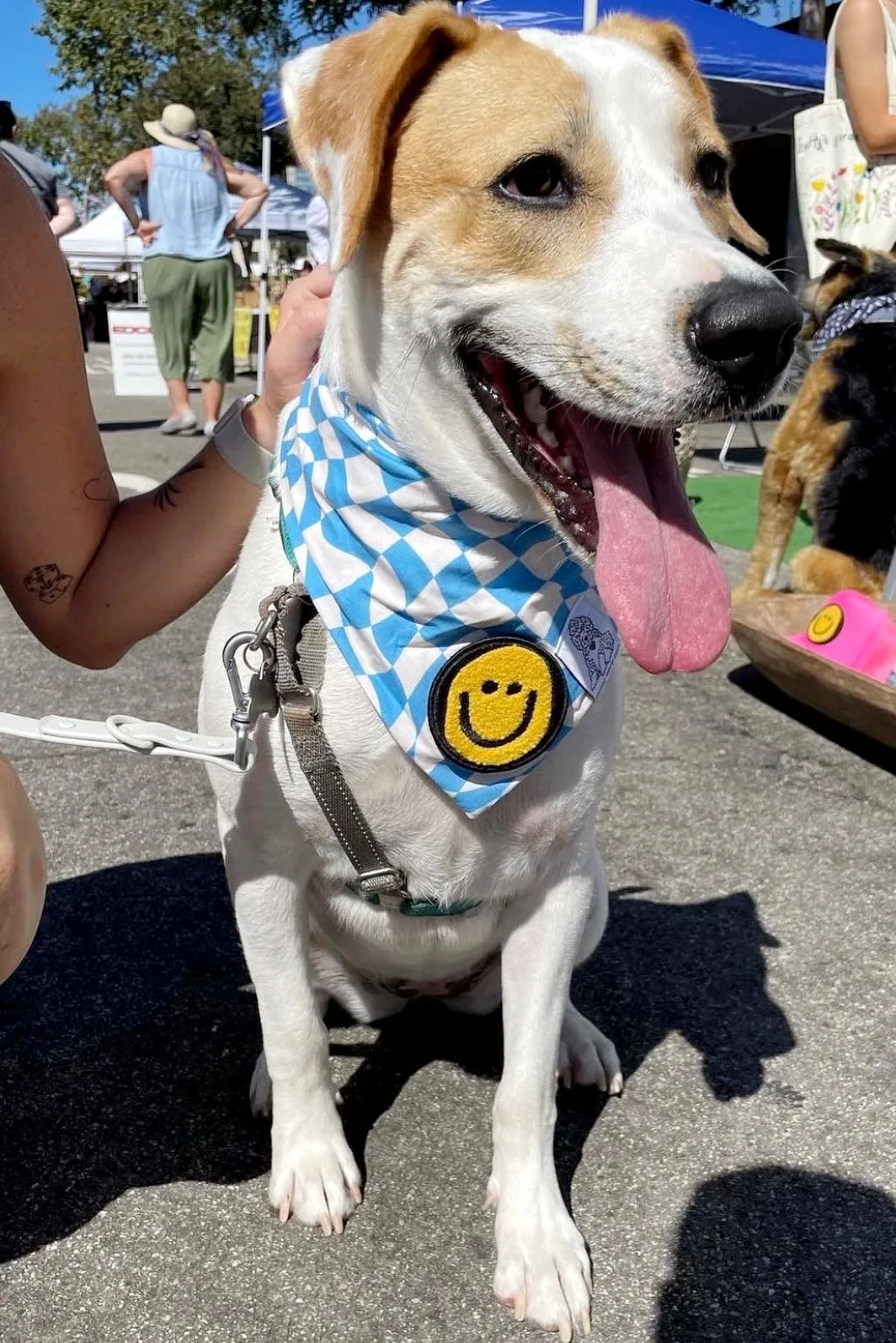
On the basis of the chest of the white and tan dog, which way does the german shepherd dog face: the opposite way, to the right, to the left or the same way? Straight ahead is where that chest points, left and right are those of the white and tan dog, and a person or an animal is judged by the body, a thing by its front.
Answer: to the right

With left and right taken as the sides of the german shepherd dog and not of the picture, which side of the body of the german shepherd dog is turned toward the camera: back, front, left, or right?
left

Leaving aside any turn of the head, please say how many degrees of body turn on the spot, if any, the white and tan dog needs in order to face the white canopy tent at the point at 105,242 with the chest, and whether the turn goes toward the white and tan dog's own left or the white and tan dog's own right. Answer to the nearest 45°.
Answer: approximately 180°

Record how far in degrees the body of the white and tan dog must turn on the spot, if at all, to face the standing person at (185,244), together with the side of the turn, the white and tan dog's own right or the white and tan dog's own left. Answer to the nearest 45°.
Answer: approximately 180°

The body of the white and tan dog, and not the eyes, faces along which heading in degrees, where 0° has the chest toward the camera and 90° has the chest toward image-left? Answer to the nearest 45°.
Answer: approximately 0°

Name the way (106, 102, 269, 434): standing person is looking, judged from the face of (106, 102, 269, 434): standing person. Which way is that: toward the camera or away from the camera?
away from the camera
